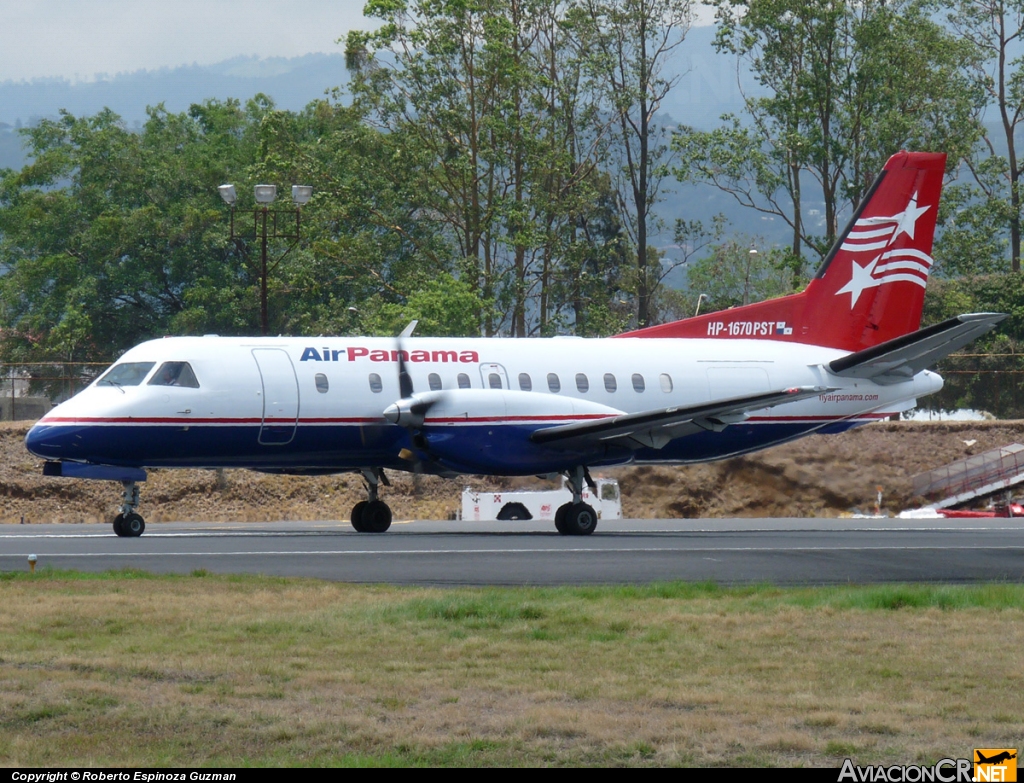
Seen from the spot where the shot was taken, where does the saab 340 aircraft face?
facing the viewer and to the left of the viewer

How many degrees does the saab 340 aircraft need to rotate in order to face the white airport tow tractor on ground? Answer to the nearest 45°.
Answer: approximately 135° to its right
